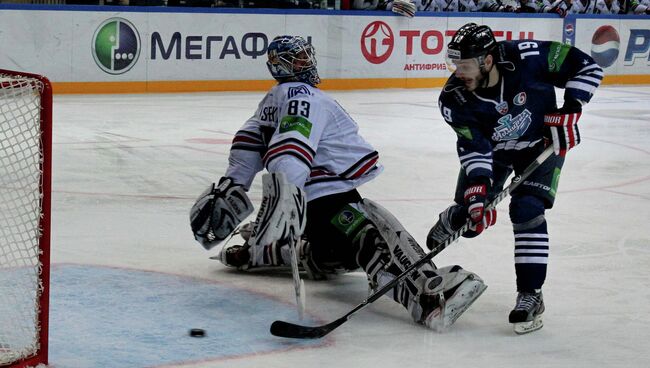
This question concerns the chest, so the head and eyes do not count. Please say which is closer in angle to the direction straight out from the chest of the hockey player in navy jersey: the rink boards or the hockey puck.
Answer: the hockey puck

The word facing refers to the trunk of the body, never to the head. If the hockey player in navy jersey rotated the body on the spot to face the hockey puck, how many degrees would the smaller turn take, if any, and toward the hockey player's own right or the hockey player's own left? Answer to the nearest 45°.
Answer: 0° — they already face it

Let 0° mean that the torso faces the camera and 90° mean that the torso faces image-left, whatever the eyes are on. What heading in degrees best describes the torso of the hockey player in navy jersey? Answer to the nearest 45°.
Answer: approximately 45°
